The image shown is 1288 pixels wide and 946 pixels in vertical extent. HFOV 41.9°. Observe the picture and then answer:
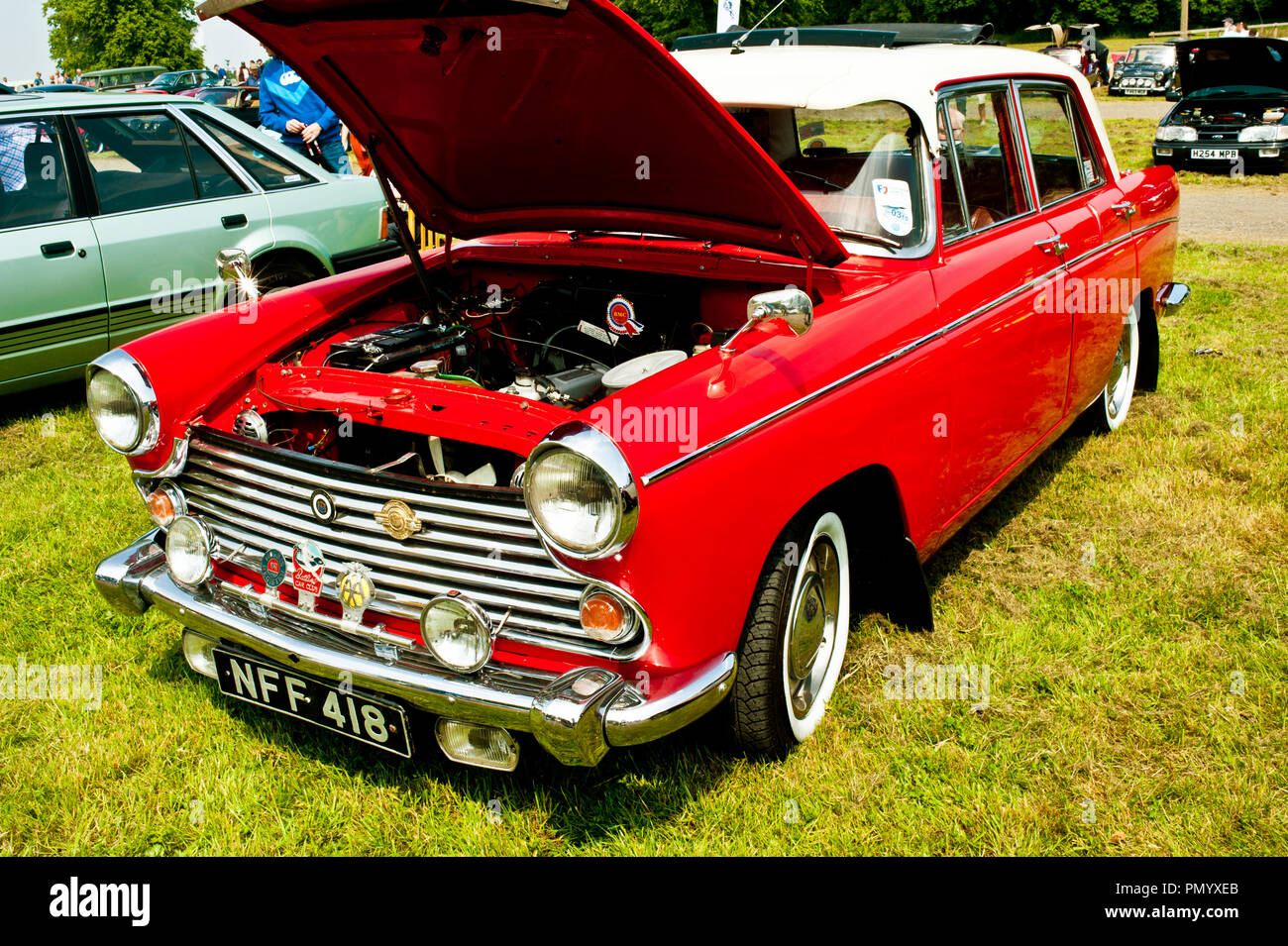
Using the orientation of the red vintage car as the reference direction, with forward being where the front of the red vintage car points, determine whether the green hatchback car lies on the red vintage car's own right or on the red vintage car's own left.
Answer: on the red vintage car's own right

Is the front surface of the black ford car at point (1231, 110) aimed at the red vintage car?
yes

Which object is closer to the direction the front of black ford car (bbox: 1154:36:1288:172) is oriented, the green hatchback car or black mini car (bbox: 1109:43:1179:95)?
the green hatchback car
